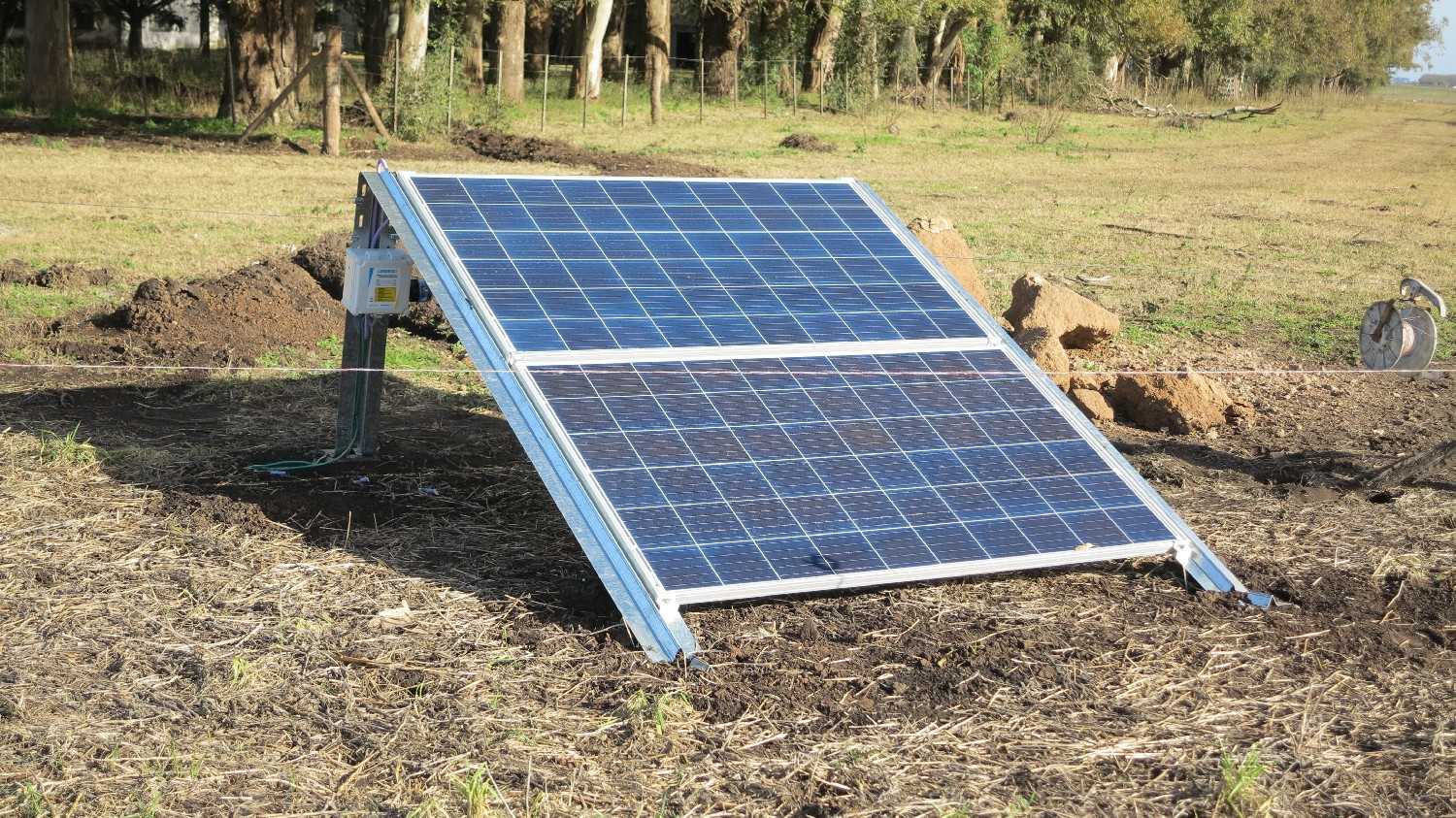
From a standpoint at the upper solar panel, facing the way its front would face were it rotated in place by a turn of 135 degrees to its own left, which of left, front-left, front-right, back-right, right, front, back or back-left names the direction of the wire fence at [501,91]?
front

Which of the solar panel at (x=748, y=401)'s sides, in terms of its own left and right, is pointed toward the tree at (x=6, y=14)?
back

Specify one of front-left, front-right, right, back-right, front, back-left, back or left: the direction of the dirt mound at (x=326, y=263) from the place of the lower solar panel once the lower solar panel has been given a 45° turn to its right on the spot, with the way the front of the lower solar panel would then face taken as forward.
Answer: back-right

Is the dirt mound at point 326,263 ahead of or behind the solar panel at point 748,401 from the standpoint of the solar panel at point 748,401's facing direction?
behind

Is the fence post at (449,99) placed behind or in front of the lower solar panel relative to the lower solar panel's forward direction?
behind

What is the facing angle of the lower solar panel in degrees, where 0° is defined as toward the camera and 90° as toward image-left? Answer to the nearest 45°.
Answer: approximately 315°

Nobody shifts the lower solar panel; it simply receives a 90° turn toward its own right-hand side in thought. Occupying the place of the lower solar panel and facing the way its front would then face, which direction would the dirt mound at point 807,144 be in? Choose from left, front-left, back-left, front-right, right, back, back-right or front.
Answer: back-right

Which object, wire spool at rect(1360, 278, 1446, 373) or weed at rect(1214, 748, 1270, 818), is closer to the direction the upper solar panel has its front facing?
the weed

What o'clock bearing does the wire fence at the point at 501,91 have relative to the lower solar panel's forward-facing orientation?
The wire fence is roughly at 7 o'clock from the lower solar panel.
